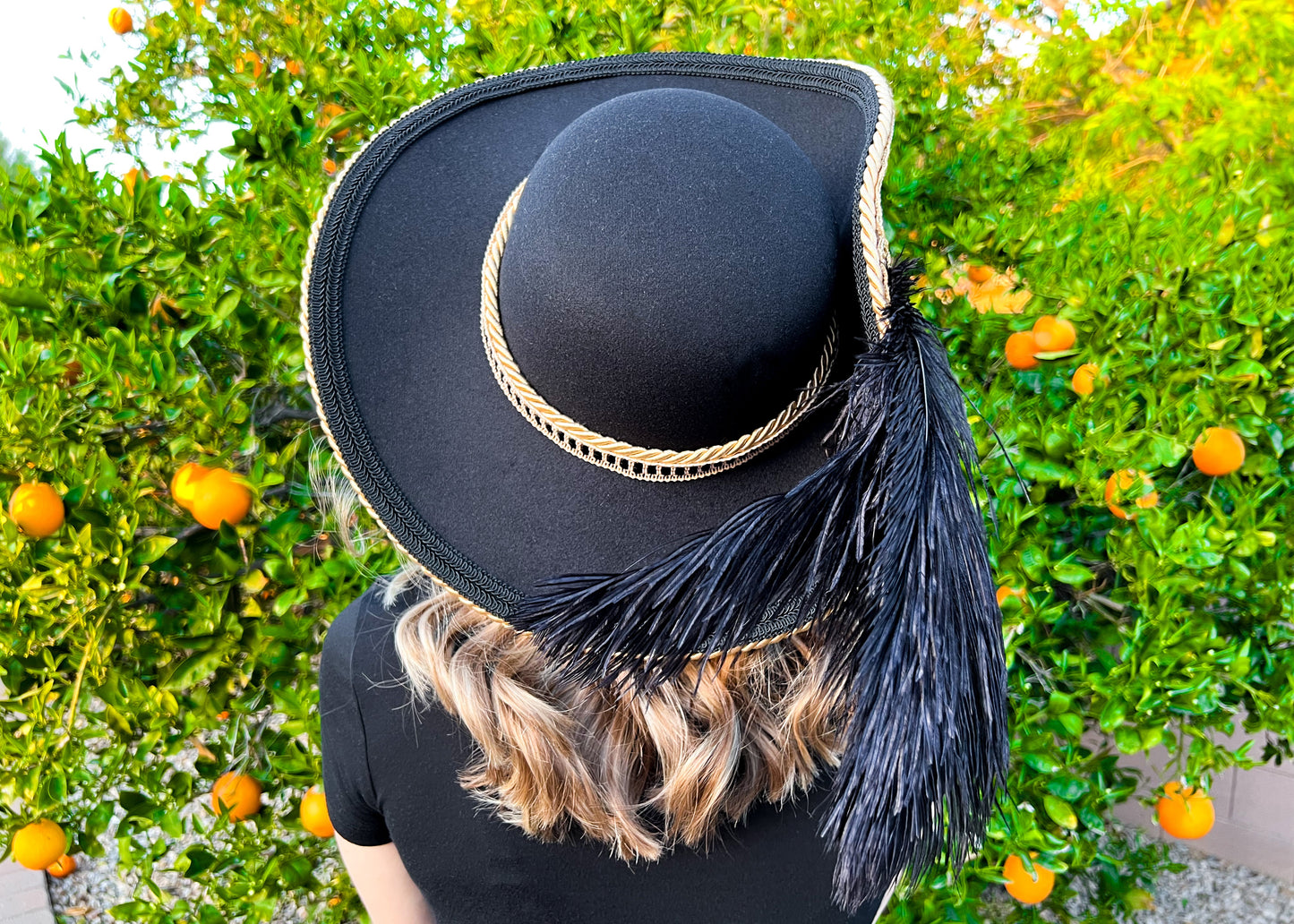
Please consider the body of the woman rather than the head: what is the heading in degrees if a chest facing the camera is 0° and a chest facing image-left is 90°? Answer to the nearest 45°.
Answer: approximately 180°

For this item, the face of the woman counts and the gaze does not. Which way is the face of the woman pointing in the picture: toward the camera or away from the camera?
away from the camera
